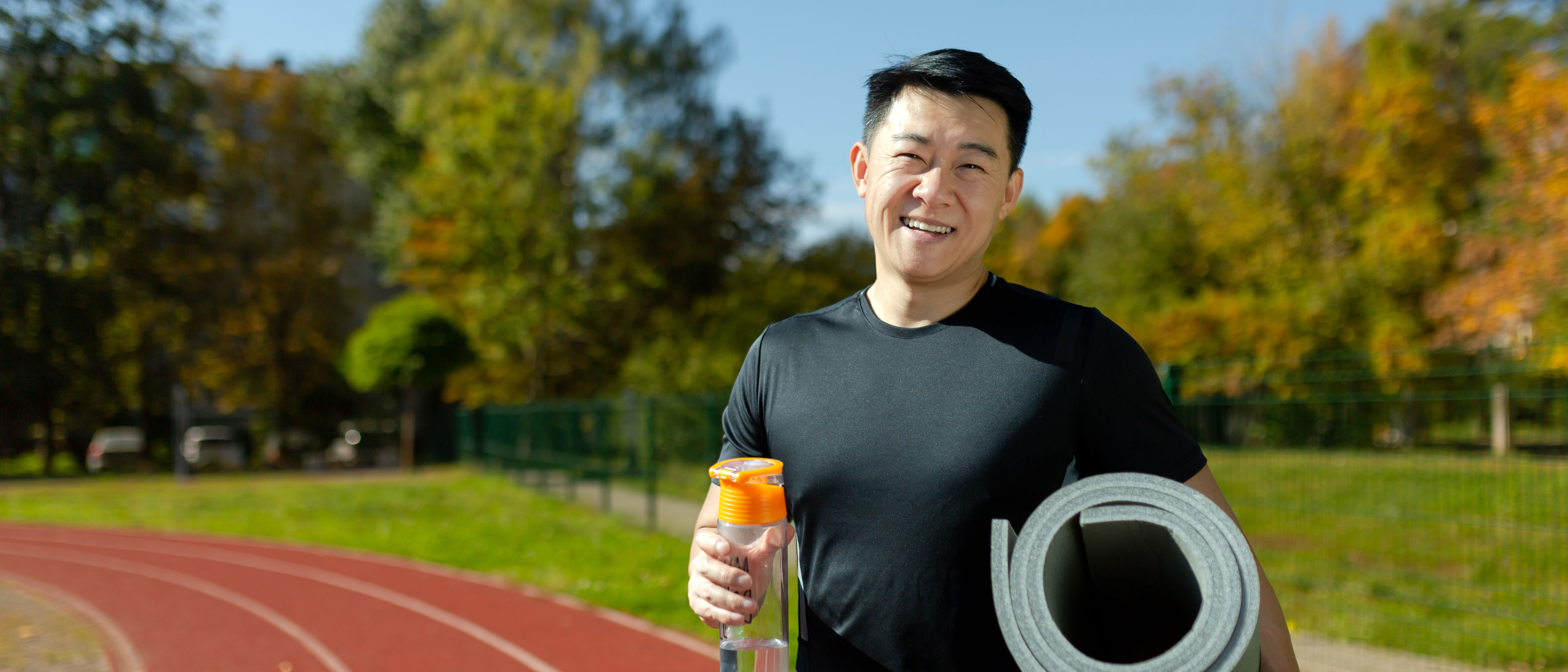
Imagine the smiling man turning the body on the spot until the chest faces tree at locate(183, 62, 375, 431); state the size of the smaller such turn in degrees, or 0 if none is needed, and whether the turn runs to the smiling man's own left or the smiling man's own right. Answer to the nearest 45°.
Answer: approximately 135° to the smiling man's own right

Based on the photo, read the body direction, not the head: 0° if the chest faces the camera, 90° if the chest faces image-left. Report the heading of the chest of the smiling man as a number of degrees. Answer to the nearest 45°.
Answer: approximately 0°

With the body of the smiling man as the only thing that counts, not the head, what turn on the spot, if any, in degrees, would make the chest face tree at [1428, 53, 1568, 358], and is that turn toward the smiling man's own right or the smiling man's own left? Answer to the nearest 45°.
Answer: approximately 135° to the smiling man's own left

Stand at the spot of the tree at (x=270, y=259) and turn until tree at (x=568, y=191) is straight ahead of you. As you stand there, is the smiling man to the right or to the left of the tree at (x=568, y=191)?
right

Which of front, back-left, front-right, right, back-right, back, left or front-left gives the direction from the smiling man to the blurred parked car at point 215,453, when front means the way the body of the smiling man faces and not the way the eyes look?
back-right

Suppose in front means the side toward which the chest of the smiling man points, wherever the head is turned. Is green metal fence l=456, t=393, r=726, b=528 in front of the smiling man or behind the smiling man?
behind

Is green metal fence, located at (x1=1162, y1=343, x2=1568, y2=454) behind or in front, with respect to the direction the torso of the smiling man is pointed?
behind

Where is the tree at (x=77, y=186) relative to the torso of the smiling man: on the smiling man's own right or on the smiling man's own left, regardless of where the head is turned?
on the smiling man's own right

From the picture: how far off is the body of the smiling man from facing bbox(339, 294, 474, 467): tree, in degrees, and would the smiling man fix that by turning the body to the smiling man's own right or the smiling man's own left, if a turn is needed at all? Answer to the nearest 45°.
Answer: approximately 135° to the smiling man's own right

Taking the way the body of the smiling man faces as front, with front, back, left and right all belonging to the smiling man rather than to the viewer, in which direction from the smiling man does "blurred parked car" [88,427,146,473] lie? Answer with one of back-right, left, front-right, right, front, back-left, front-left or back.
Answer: back-right
